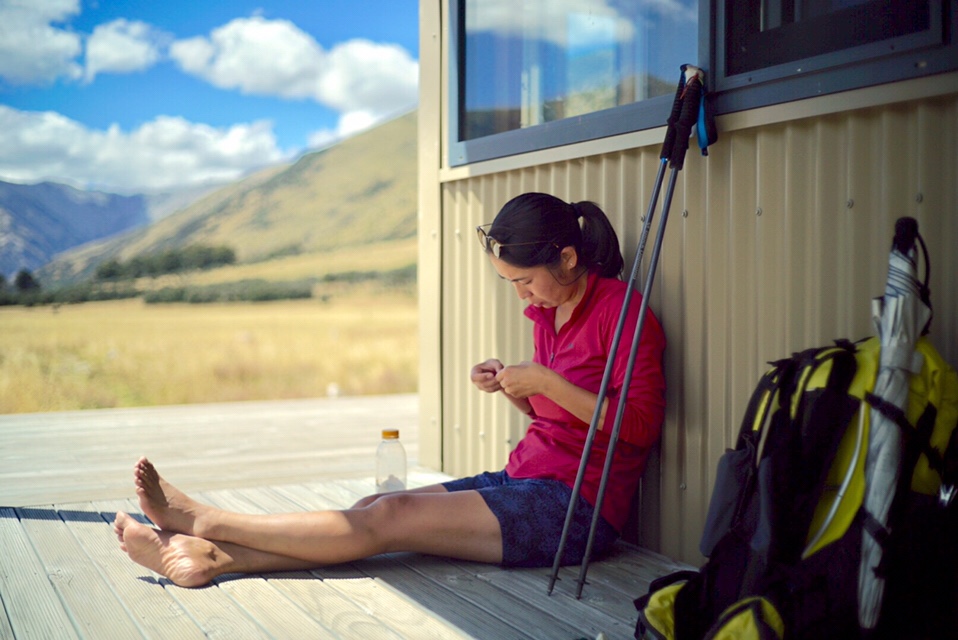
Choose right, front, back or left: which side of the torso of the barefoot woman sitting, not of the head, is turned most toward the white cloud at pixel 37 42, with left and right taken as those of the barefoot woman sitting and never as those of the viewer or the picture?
right

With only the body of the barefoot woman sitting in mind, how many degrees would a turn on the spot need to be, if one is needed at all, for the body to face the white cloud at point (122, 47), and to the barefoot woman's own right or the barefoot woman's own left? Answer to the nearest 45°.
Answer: approximately 90° to the barefoot woman's own right

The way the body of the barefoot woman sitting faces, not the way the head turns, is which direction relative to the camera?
to the viewer's left

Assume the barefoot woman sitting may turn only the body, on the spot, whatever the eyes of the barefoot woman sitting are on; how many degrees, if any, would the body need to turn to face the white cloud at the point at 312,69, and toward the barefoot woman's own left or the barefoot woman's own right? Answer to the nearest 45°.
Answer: approximately 90° to the barefoot woman's own right

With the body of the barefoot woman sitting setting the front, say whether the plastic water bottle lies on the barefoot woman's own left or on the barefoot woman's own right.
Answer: on the barefoot woman's own right

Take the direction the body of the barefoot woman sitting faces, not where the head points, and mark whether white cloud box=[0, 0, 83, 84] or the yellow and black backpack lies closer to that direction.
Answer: the white cloud

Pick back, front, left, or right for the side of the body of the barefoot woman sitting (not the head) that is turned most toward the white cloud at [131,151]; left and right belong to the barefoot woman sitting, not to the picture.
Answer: right
